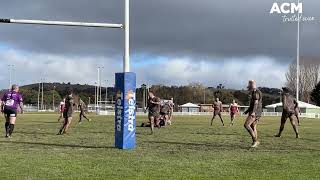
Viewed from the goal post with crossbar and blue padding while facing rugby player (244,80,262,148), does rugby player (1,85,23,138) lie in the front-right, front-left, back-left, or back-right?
back-left

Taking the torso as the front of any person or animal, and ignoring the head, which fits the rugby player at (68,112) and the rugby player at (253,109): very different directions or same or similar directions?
very different directions

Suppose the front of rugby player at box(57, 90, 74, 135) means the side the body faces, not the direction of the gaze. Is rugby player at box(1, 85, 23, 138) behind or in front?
behind

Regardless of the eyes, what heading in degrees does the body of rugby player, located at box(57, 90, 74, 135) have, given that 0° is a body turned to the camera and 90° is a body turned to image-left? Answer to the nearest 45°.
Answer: approximately 270°

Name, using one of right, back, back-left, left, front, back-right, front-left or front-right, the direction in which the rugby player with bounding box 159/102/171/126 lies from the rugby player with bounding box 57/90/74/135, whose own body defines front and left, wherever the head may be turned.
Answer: front-left

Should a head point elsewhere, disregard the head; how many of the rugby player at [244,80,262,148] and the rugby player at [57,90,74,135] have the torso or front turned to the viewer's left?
1

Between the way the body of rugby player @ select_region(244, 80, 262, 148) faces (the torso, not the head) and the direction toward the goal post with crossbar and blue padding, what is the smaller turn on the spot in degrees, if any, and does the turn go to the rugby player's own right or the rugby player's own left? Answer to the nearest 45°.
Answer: approximately 45° to the rugby player's own left

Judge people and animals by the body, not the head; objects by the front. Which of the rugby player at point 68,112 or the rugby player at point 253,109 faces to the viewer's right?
the rugby player at point 68,112

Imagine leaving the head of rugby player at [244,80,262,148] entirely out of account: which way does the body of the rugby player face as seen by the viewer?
to the viewer's left

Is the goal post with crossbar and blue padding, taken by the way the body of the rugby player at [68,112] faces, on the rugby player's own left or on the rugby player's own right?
on the rugby player's own right

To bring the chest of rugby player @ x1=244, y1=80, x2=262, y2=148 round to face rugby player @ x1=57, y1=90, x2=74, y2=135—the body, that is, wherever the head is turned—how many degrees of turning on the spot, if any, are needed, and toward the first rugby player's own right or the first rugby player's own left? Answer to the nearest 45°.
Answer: approximately 45° to the first rugby player's own right
